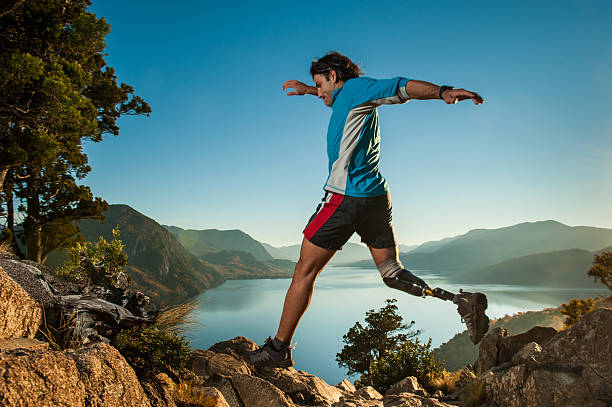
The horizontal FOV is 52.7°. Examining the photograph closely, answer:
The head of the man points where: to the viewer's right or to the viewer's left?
to the viewer's left

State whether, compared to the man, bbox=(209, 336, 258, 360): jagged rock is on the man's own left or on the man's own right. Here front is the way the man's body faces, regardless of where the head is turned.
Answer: on the man's own right

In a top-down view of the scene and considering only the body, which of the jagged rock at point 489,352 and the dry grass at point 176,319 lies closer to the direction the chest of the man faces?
the dry grass

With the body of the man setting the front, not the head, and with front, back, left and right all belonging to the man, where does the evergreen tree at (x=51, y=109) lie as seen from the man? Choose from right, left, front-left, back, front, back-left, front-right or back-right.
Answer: front-right

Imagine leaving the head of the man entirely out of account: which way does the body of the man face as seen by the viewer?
to the viewer's left
